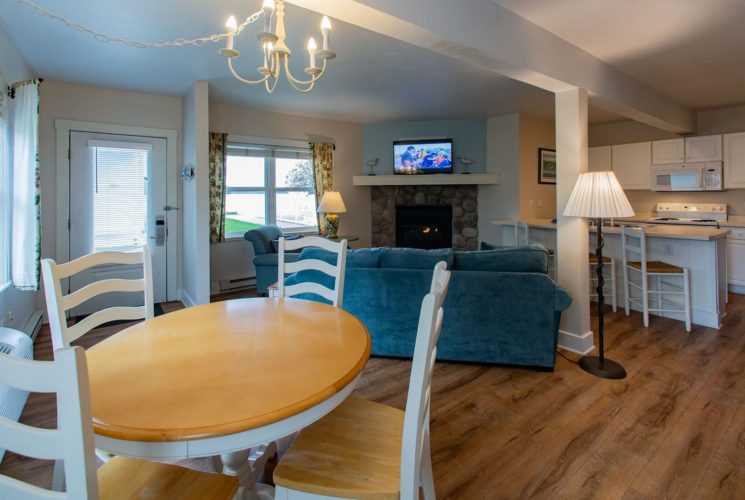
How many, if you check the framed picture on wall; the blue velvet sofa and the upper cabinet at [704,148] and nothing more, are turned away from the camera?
1

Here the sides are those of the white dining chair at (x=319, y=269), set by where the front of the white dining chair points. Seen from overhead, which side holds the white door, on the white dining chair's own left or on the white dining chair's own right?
on the white dining chair's own right

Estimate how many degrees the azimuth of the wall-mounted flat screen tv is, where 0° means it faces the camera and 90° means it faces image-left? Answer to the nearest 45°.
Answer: approximately 0°

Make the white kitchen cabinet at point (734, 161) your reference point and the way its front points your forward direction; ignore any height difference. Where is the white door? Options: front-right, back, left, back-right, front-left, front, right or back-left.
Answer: front-right

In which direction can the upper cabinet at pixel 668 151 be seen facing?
toward the camera

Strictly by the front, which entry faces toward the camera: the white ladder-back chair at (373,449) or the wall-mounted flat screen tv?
the wall-mounted flat screen tv

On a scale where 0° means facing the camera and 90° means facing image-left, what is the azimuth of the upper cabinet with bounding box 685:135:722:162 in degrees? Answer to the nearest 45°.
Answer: approximately 0°

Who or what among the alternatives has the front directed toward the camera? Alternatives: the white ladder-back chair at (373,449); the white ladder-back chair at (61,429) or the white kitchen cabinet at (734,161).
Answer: the white kitchen cabinet

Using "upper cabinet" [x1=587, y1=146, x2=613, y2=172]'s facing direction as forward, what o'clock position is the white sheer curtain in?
The white sheer curtain is roughly at 1 o'clock from the upper cabinet.

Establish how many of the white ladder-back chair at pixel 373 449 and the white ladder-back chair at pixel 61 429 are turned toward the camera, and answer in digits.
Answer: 0

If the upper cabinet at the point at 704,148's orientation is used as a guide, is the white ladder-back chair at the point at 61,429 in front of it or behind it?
in front

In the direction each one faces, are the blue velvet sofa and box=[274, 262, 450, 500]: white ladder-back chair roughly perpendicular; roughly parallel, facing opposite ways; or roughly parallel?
roughly perpendicular

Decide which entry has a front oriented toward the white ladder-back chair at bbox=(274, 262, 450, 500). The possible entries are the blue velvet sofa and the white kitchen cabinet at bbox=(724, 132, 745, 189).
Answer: the white kitchen cabinet

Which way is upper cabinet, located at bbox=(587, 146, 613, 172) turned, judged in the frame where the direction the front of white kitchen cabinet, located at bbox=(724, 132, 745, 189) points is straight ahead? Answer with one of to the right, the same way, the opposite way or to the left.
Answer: the same way

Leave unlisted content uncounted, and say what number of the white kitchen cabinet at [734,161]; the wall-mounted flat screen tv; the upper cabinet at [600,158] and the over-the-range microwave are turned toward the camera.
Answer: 4

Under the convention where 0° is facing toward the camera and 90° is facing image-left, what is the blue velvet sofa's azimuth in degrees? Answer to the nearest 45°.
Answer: approximately 180°

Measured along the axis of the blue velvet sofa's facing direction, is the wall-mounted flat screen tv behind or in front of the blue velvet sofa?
in front

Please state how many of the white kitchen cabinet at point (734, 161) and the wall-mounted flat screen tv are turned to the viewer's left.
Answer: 0

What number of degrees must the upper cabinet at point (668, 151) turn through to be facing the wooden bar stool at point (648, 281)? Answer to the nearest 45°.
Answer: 0° — it already faces it

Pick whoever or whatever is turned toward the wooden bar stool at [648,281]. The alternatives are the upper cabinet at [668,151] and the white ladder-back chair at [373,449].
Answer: the upper cabinet
